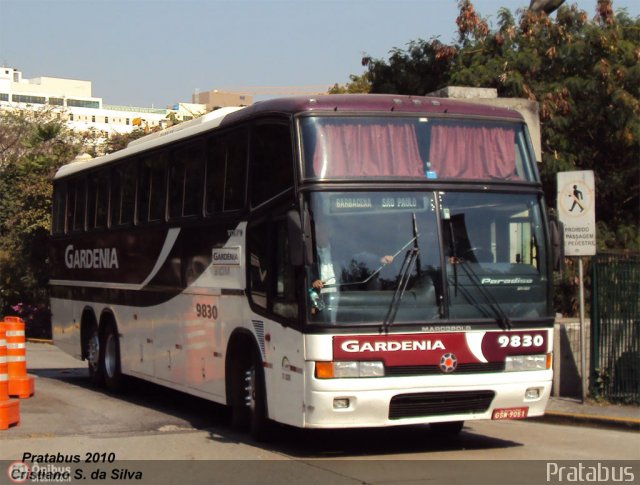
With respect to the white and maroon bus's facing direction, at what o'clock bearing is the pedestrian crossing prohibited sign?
The pedestrian crossing prohibited sign is roughly at 11 o'clock from the white and maroon bus.

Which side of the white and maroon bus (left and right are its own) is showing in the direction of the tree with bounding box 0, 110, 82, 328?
back

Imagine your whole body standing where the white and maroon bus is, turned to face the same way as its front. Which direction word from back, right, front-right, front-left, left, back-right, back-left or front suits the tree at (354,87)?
back-left

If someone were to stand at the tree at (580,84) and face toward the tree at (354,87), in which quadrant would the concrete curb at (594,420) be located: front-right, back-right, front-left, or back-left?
back-left

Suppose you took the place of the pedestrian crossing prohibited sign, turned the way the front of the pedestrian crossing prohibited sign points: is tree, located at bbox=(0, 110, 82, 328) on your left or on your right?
on your right

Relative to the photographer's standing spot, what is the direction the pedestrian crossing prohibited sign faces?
facing the viewer

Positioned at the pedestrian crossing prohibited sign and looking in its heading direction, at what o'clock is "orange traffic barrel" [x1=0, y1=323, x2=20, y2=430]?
The orange traffic barrel is roughly at 2 o'clock from the pedestrian crossing prohibited sign.

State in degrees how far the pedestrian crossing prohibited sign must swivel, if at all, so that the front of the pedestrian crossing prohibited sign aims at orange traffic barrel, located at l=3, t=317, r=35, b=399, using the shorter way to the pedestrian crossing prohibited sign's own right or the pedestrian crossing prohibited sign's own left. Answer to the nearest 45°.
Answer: approximately 90° to the pedestrian crossing prohibited sign's own right

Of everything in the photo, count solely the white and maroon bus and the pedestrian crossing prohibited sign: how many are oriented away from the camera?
0

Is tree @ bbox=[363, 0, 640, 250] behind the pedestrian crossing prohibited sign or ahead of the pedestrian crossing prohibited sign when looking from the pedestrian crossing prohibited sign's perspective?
behind

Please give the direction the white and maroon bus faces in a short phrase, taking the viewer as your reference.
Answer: facing the viewer and to the right of the viewer
